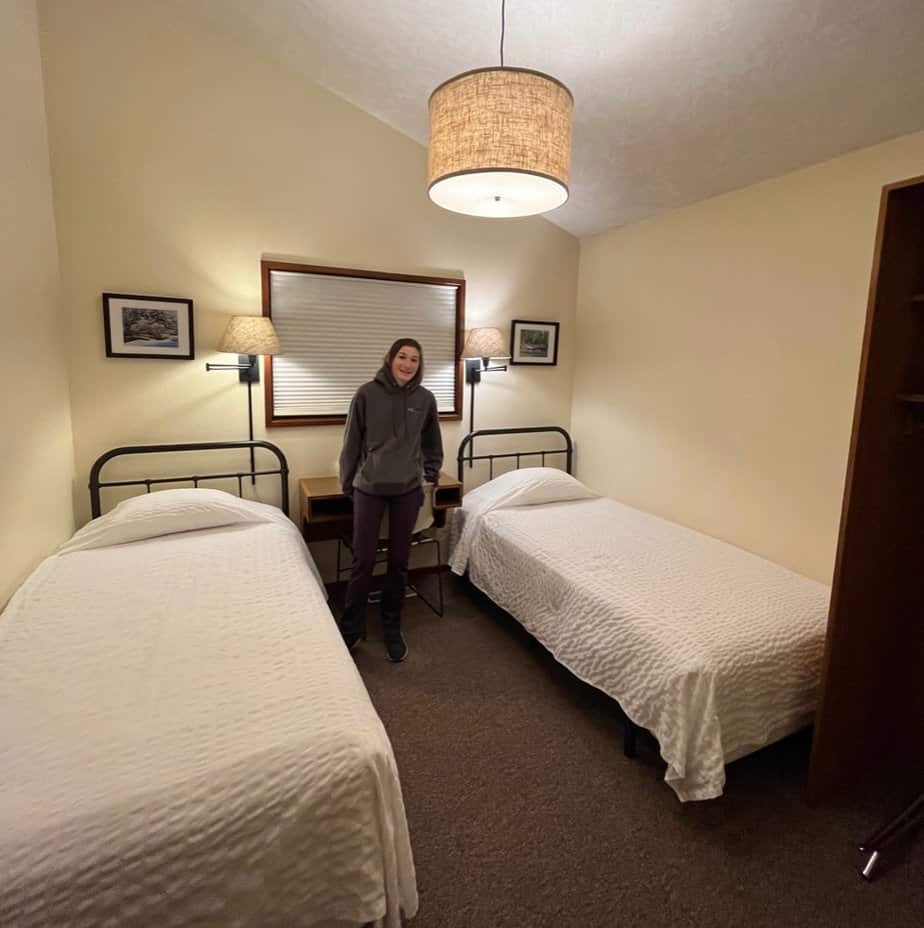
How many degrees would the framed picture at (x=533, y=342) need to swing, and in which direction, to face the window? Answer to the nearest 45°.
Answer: approximately 45° to its right

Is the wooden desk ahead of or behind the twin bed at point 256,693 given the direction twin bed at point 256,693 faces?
behind

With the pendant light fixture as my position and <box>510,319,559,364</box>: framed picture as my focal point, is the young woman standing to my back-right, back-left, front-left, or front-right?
front-left

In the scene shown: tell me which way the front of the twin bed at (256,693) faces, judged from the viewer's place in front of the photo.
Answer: facing the viewer

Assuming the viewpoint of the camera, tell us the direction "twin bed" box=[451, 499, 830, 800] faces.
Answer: facing the viewer and to the right of the viewer

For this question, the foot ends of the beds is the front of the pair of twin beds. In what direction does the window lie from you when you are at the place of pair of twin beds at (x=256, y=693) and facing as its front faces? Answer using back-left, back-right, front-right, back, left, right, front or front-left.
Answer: back

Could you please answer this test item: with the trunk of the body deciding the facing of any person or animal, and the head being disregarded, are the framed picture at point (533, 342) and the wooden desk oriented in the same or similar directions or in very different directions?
same or similar directions

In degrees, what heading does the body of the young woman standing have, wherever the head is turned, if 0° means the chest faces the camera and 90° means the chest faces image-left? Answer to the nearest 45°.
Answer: approximately 0°

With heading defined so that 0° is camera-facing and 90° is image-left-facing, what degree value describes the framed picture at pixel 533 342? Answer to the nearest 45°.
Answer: approximately 0°

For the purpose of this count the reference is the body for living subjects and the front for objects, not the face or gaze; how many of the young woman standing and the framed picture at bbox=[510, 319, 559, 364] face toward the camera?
2

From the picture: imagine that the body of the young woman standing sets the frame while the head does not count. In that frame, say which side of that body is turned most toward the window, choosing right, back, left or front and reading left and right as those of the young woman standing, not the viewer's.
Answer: back

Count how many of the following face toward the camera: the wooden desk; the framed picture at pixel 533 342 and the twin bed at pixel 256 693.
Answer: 3

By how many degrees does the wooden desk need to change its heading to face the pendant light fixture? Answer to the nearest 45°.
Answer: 0° — it already faces it

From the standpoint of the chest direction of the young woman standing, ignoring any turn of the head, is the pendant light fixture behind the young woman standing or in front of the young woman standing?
in front
